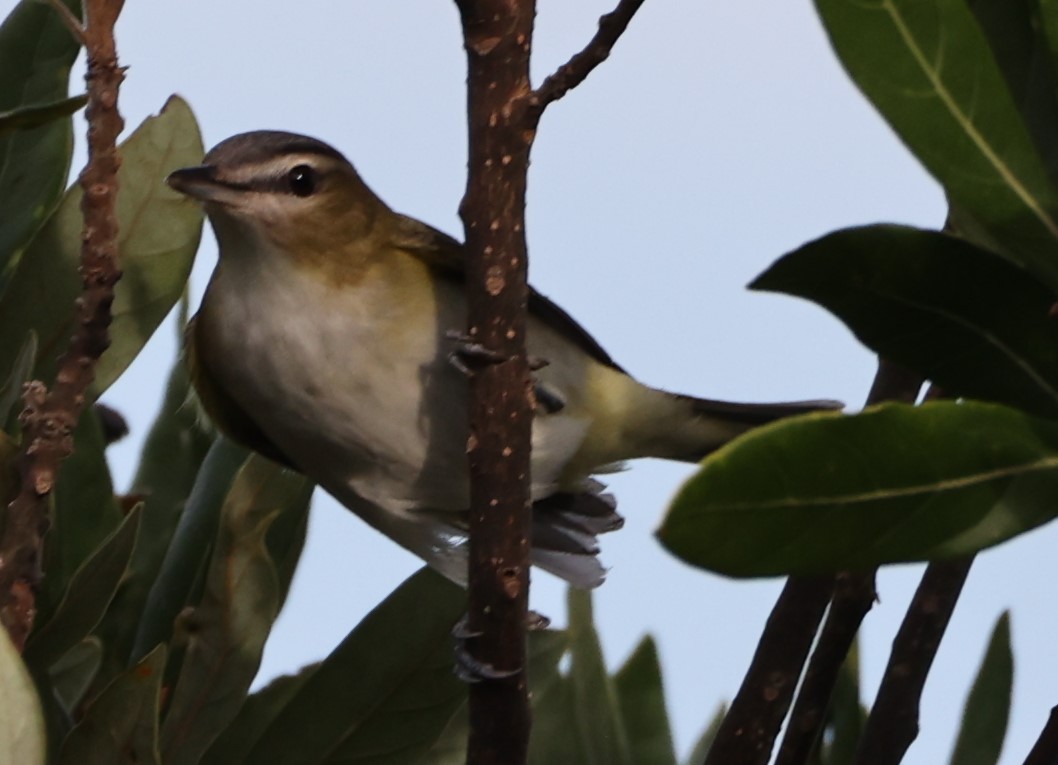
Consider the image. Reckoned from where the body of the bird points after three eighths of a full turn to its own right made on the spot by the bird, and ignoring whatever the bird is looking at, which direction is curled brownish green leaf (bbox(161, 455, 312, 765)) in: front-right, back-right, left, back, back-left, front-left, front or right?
left

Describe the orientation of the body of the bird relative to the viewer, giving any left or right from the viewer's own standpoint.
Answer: facing the viewer and to the left of the viewer

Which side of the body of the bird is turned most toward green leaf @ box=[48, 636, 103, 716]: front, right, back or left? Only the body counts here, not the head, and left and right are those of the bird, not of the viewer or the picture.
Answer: front
